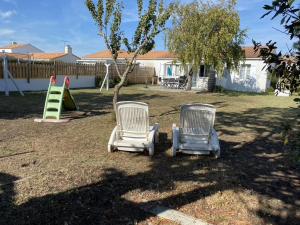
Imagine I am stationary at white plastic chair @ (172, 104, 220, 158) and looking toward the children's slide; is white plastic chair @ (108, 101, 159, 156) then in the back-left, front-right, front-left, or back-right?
front-left

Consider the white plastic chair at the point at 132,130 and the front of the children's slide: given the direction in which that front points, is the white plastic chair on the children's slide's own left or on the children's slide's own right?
on the children's slide's own right

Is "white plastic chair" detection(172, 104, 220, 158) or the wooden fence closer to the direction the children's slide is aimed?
the wooden fence

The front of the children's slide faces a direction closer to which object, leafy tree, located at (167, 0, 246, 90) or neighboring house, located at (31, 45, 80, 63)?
the leafy tree

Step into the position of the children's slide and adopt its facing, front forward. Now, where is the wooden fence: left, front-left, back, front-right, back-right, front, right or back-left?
front-left

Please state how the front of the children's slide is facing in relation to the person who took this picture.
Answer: facing away from the viewer and to the right of the viewer

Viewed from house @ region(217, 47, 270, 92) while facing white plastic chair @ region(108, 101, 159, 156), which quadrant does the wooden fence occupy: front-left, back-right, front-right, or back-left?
front-right

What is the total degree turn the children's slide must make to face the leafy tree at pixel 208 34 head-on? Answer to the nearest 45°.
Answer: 0° — it already faces it

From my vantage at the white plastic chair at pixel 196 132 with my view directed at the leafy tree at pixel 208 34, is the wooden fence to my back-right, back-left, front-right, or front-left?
front-left

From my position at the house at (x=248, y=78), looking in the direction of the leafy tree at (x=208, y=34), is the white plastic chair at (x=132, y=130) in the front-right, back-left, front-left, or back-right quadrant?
front-left

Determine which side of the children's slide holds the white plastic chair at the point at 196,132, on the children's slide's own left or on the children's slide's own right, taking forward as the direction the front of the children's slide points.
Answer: on the children's slide's own right
